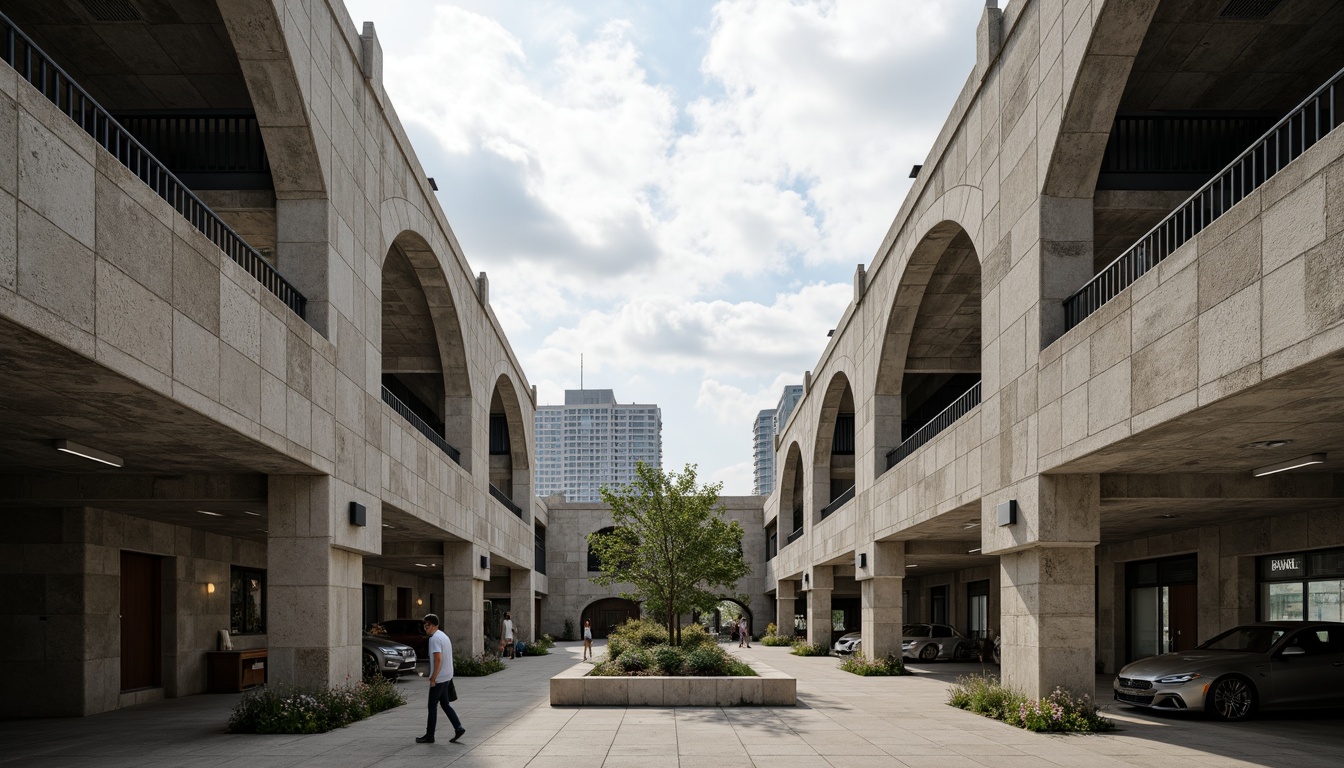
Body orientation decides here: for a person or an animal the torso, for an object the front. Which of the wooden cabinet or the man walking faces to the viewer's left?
the man walking

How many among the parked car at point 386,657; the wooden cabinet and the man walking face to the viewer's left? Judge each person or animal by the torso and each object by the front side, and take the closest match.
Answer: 1

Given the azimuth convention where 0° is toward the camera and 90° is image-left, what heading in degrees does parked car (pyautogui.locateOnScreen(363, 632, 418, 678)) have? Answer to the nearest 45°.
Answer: approximately 315°

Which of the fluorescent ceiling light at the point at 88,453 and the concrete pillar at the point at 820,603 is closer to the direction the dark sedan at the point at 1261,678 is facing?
the fluorescent ceiling light

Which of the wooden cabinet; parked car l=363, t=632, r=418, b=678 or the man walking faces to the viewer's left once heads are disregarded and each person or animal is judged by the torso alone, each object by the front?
the man walking

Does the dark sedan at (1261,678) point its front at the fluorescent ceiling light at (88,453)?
yes

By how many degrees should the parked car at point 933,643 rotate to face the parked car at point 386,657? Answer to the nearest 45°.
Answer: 0° — it already faces it

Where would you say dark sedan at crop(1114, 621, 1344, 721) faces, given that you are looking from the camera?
facing the viewer and to the left of the viewer

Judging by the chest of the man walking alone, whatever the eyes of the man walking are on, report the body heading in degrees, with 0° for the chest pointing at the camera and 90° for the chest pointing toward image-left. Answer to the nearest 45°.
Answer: approximately 90°

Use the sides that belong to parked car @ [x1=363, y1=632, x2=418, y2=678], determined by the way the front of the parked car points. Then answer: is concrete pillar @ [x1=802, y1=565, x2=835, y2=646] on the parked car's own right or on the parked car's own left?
on the parked car's own left

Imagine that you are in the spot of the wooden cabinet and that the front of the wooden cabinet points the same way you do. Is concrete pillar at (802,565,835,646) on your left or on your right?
on your left
